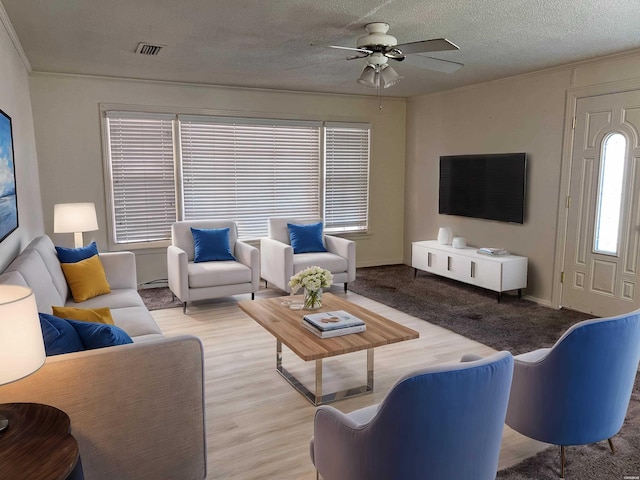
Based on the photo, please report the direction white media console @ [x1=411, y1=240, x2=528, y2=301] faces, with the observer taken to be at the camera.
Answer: facing the viewer and to the left of the viewer

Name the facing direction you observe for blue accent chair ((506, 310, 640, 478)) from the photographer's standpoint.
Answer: facing away from the viewer and to the left of the viewer

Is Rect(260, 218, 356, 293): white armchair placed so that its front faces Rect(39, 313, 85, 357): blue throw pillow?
no

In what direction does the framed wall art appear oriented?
to the viewer's right

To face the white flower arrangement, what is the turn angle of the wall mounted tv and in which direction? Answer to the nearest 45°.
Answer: approximately 45° to its left

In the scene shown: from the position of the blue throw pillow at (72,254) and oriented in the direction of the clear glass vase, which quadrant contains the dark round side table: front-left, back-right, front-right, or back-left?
front-right

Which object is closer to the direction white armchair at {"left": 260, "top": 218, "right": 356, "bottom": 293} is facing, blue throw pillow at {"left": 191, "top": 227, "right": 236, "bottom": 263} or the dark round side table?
the dark round side table

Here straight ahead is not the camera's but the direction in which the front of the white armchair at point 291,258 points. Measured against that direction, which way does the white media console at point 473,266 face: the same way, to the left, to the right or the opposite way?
to the right

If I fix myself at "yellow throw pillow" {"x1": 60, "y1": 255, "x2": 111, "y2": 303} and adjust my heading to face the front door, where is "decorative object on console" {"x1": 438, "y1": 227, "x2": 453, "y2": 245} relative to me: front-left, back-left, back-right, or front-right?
front-left

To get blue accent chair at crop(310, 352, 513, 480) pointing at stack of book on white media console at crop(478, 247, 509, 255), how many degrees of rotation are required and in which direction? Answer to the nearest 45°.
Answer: approximately 45° to its right

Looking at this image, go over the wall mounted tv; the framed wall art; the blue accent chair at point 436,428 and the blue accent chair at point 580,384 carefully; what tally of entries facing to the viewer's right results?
1

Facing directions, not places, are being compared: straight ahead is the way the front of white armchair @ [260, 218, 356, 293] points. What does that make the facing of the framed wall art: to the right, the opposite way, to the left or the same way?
to the left

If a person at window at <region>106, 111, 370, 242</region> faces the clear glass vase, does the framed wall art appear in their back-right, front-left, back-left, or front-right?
front-right

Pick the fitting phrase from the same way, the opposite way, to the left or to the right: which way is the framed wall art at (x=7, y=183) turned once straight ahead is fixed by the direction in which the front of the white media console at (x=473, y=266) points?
the opposite way

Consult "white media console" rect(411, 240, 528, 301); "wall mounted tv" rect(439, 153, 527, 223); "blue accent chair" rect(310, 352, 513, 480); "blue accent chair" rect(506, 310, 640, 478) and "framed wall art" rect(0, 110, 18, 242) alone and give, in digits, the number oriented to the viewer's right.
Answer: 1

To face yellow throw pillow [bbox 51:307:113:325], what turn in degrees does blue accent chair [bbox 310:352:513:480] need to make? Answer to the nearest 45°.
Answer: approximately 45° to its left

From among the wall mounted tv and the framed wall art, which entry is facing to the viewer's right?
the framed wall art

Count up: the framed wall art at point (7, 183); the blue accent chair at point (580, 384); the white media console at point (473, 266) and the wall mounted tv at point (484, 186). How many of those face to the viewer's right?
1

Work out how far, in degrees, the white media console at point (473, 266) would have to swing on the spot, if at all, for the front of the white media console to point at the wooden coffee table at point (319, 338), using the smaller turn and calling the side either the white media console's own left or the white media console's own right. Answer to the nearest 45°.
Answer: approximately 45° to the white media console's own left
